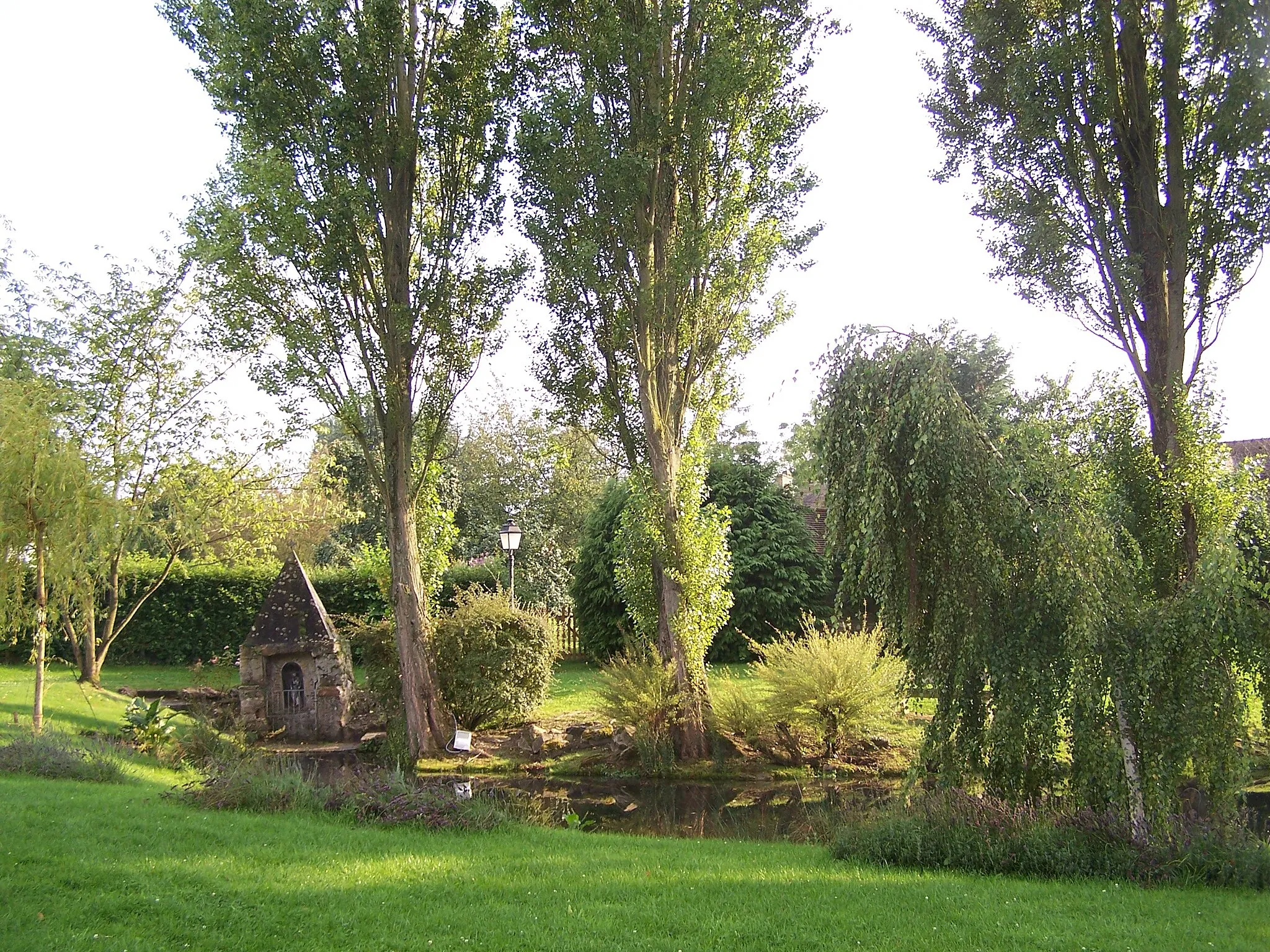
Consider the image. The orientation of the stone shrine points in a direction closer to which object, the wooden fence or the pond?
the pond

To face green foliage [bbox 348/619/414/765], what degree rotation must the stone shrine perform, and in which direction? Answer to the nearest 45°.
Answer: approximately 45° to its left

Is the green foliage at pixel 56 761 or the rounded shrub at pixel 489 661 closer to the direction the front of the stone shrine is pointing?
the green foliage

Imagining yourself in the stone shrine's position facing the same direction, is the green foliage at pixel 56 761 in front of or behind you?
in front

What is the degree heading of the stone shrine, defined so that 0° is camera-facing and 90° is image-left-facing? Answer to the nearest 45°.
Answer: approximately 0°

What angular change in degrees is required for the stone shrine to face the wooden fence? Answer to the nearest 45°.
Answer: approximately 135° to its left

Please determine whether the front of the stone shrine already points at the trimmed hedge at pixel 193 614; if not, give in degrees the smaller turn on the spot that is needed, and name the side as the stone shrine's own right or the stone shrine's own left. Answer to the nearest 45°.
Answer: approximately 180°

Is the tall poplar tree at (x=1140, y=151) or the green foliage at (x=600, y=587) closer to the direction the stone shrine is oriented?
the tall poplar tree

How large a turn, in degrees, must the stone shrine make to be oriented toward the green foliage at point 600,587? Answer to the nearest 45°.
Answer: approximately 135° to its left
